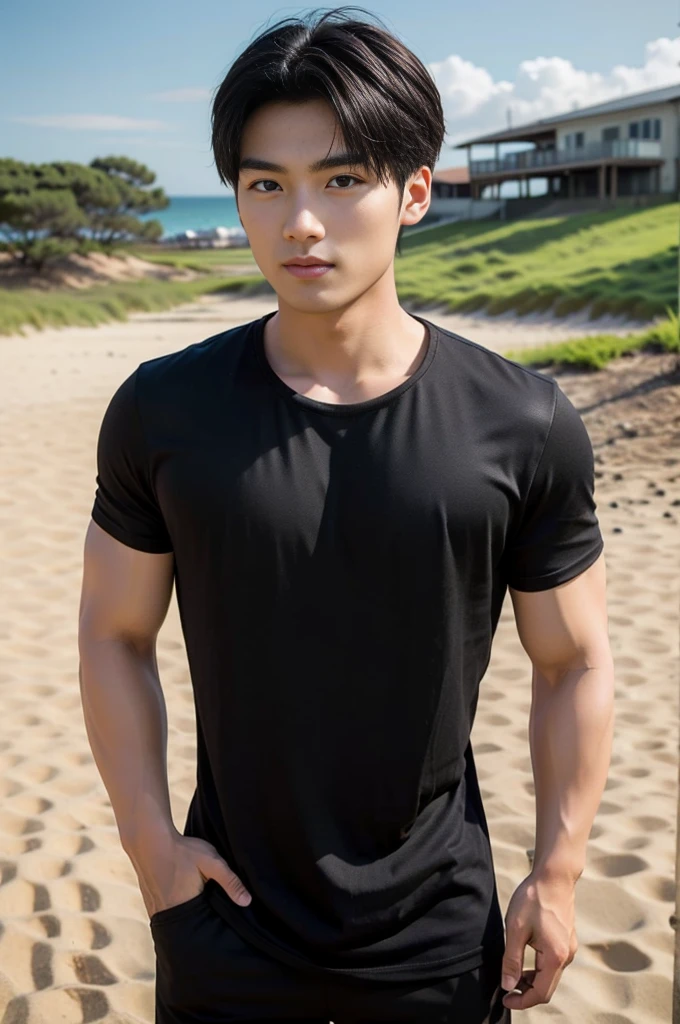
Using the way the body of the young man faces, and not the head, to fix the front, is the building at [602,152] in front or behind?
behind

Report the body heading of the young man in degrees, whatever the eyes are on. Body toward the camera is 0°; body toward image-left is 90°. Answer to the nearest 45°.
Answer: approximately 0°
